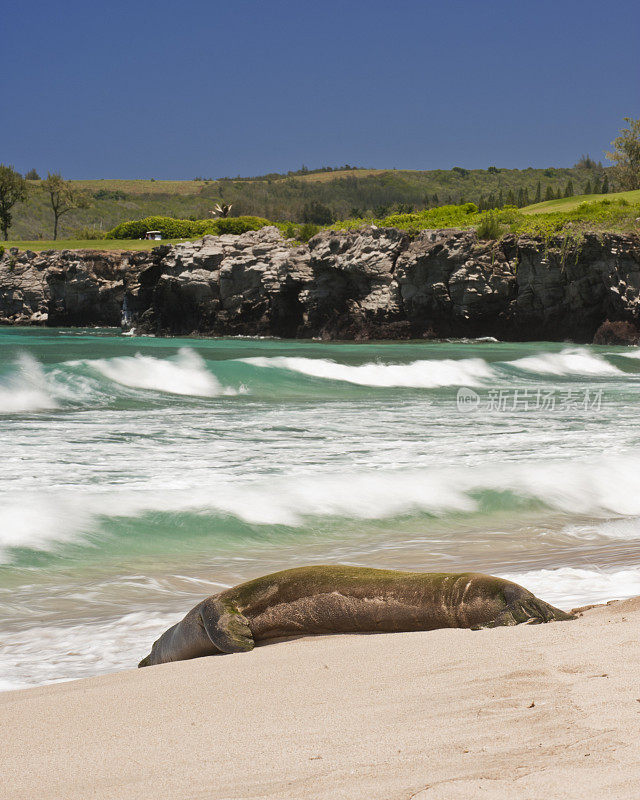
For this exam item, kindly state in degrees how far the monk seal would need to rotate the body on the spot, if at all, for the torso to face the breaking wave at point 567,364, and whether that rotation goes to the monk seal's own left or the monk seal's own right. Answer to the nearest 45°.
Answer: approximately 90° to the monk seal's own right

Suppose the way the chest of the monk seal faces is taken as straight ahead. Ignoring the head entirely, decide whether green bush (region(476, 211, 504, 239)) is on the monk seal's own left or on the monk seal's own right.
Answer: on the monk seal's own right

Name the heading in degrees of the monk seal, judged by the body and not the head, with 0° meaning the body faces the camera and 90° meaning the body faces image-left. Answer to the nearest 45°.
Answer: approximately 90°

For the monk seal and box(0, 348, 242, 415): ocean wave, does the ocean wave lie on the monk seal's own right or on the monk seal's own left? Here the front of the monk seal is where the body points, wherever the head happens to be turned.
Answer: on the monk seal's own right

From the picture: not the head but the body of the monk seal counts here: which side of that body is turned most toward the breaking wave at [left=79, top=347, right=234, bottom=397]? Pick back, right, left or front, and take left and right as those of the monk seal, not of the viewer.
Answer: right
